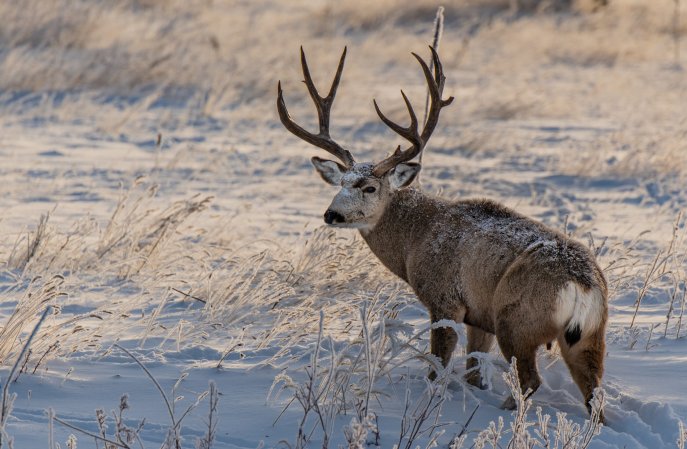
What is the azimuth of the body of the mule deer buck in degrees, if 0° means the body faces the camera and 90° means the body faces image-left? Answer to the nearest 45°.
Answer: approximately 135°
